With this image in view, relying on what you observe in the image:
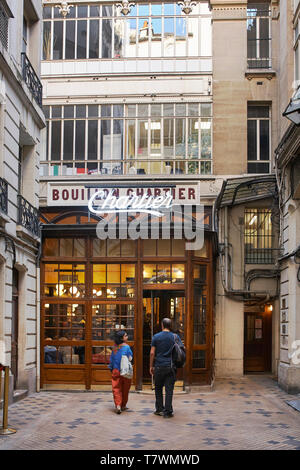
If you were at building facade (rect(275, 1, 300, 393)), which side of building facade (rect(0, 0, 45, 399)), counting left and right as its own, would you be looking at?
front

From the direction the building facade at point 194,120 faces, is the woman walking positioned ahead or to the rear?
ahead

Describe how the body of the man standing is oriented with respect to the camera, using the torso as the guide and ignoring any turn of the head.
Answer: away from the camera

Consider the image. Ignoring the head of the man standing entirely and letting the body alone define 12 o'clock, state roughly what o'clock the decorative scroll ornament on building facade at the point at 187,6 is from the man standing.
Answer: The decorative scroll ornament on building facade is roughly at 12 o'clock from the man standing.

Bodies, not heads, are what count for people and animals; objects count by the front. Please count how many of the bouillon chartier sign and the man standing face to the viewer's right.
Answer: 0

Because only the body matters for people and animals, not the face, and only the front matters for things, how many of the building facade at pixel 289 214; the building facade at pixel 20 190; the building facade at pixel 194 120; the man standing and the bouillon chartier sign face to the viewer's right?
1

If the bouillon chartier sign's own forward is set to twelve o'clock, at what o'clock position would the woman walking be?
The woman walking is roughly at 12 o'clock from the bouillon chartier sign.

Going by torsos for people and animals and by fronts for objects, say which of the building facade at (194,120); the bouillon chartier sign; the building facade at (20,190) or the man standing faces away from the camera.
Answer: the man standing

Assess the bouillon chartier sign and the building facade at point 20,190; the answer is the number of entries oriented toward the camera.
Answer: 1

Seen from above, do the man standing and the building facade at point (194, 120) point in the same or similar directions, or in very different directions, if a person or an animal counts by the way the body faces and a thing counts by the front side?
very different directions

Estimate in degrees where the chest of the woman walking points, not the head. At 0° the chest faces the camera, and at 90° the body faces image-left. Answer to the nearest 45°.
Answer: approximately 225°

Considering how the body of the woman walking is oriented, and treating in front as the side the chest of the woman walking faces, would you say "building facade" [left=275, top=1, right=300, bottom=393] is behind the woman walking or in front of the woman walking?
in front

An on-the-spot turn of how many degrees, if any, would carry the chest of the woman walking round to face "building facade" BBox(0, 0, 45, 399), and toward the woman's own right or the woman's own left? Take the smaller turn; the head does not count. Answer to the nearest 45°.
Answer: approximately 90° to the woman's own left

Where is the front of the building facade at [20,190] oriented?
to the viewer's right
